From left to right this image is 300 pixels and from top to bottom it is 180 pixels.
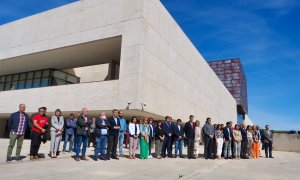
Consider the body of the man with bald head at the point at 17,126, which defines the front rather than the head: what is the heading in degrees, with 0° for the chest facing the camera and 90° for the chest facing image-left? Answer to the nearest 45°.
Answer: approximately 315°

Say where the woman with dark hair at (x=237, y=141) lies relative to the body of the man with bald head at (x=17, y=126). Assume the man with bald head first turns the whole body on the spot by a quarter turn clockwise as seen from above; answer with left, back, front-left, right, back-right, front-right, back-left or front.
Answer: back-left

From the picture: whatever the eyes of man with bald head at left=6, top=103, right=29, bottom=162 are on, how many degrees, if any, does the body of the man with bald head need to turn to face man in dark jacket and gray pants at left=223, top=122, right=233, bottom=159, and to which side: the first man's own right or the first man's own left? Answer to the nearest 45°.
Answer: approximately 45° to the first man's own left

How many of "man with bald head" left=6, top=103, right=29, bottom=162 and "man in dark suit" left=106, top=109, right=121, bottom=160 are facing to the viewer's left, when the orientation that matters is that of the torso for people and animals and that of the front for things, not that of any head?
0

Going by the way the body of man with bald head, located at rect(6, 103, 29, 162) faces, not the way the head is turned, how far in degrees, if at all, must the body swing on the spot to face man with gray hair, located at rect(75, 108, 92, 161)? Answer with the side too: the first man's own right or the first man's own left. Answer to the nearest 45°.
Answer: approximately 45° to the first man's own left

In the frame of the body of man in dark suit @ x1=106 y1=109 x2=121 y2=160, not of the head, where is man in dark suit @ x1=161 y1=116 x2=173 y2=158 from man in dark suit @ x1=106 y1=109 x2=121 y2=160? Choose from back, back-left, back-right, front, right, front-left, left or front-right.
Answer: left

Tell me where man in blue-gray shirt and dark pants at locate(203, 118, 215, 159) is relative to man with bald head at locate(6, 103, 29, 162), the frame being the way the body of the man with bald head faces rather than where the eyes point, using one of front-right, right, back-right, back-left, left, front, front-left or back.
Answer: front-left

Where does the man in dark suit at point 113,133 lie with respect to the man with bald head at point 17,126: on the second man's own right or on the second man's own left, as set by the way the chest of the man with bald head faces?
on the second man's own left

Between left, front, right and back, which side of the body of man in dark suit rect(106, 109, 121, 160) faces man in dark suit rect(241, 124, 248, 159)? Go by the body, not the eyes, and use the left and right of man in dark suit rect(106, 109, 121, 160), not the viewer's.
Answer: left

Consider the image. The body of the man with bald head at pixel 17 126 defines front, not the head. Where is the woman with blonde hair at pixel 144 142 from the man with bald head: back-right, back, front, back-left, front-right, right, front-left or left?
front-left

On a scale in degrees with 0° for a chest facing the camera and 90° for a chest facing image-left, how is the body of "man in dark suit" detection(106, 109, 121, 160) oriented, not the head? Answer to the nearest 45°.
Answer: approximately 315°

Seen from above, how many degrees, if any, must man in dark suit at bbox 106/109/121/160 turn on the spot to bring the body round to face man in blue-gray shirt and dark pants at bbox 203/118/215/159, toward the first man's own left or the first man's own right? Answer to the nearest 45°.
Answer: approximately 90° to the first man's own left

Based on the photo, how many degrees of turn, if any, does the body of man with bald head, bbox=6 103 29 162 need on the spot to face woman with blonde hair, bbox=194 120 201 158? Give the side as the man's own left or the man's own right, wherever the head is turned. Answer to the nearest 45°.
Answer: approximately 45° to the man's own left
